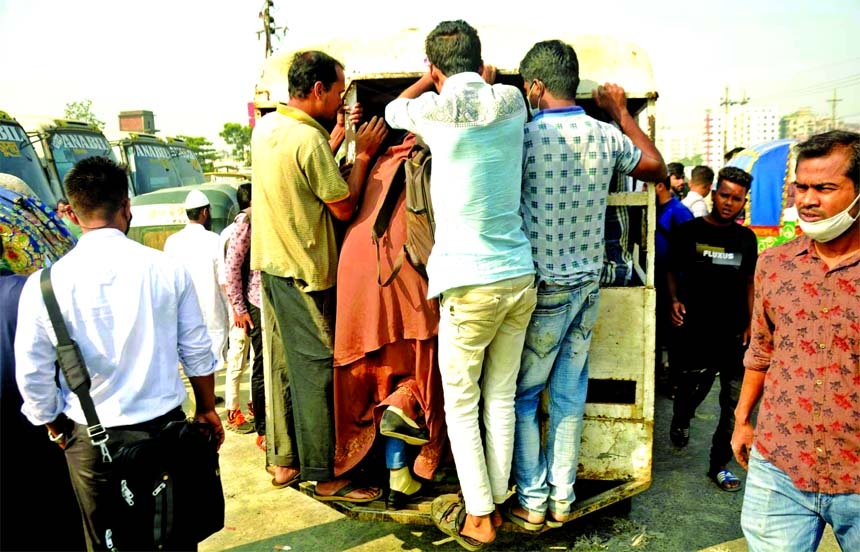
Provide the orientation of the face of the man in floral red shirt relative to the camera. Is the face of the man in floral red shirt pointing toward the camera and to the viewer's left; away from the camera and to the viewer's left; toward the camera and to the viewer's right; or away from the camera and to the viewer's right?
toward the camera and to the viewer's left

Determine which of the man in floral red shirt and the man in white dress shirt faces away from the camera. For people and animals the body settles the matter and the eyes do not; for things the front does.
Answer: the man in white dress shirt

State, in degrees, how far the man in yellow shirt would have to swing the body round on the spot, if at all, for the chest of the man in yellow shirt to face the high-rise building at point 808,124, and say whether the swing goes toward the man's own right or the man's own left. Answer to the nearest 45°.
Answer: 0° — they already face it

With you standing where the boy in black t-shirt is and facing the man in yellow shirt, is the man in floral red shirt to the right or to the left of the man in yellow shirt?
left

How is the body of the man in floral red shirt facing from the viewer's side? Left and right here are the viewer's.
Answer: facing the viewer and to the left of the viewer

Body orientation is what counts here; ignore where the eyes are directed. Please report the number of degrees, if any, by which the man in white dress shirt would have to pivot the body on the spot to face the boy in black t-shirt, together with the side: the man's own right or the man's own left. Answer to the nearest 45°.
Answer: approximately 90° to the man's own right

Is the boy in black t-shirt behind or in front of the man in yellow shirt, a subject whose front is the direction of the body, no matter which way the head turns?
in front

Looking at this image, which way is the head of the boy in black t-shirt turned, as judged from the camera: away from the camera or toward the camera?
toward the camera

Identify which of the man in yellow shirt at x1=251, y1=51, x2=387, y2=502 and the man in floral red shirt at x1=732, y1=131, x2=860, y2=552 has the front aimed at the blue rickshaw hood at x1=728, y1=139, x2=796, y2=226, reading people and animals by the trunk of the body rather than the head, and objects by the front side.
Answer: the man in yellow shirt

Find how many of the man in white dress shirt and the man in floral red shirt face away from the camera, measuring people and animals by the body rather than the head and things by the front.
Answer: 1

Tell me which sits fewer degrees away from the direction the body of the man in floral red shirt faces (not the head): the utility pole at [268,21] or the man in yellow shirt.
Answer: the man in yellow shirt

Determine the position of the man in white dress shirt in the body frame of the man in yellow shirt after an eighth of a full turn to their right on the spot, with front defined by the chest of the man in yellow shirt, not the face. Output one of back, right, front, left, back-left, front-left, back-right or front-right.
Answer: back-right

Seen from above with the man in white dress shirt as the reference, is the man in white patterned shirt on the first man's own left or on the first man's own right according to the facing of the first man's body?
on the first man's own right

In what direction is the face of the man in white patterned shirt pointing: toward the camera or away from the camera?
away from the camera

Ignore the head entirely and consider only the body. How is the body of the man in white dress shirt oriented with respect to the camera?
away from the camera
